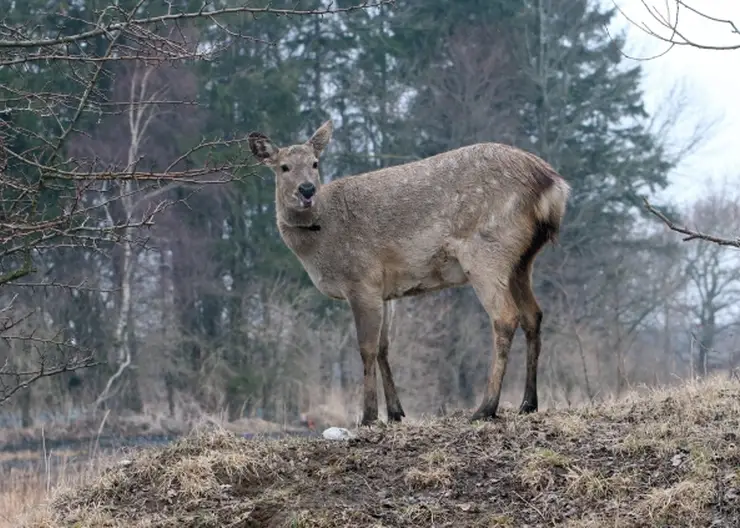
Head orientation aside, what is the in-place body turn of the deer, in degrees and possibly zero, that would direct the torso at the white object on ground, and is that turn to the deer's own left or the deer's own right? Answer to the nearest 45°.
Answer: approximately 45° to the deer's own left

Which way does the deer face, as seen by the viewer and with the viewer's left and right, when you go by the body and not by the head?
facing to the left of the viewer
